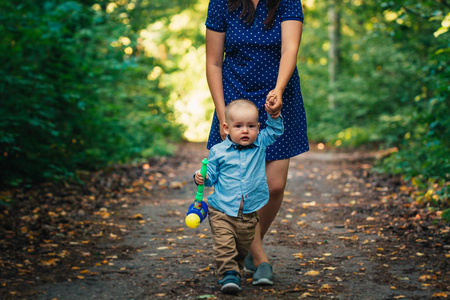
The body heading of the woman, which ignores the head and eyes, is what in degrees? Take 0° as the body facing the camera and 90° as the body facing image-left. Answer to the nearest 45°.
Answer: approximately 0°
